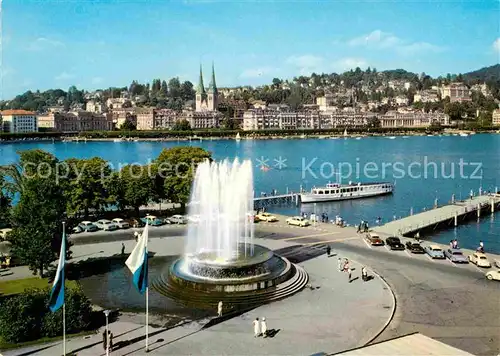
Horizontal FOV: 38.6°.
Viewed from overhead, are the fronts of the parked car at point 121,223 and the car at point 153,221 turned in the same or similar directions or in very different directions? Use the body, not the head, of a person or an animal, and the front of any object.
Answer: same or similar directions

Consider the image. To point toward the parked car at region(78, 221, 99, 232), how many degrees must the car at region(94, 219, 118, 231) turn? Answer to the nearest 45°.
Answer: approximately 135° to its right

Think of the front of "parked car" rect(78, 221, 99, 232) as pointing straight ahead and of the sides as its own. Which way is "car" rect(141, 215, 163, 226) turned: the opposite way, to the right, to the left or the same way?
the same way

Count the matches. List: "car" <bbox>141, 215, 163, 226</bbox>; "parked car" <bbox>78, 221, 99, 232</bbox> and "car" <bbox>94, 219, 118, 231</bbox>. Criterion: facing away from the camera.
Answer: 0

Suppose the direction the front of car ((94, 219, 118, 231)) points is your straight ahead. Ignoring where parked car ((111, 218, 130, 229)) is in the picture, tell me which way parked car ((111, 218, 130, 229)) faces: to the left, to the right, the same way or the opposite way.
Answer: the same way

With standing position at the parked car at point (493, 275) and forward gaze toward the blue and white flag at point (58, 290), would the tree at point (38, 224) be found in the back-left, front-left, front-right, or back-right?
front-right

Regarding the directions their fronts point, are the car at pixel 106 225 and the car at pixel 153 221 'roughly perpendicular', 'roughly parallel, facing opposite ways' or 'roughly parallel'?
roughly parallel
